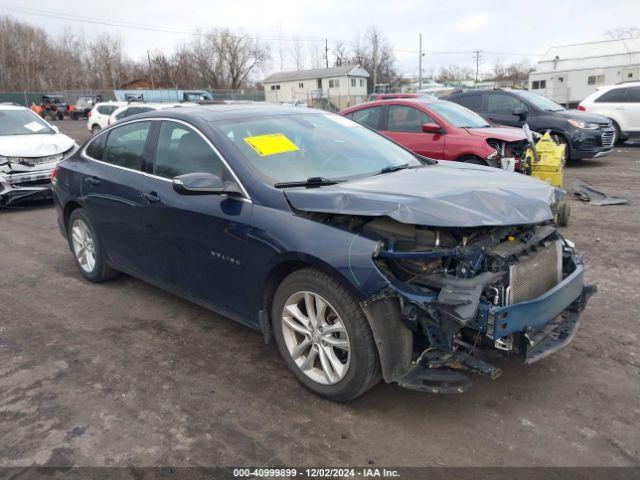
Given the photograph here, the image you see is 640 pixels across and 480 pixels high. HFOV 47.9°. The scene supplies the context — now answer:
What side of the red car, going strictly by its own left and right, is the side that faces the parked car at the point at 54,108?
back

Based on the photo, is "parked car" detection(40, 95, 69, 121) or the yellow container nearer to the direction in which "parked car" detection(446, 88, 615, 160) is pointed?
the yellow container

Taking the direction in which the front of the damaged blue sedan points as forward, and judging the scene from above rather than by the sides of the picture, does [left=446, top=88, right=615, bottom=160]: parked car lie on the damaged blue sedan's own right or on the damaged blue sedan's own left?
on the damaged blue sedan's own left

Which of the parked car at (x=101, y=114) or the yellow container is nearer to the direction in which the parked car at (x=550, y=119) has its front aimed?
the yellow container

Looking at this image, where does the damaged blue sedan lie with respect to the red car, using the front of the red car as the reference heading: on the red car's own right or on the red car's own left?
on the red car's own right

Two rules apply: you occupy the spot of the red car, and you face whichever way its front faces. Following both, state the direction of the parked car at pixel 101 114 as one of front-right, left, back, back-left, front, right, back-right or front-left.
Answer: back

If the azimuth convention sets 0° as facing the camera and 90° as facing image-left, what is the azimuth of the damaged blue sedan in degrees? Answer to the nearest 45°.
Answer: approximately 315°

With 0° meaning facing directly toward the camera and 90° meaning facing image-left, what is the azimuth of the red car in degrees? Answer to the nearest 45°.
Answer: approximately 315°

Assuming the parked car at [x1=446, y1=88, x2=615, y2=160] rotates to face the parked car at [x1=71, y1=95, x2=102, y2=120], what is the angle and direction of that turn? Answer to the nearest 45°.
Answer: approximately 180°

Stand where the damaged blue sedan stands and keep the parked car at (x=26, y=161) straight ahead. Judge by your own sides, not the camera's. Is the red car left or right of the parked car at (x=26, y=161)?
right
